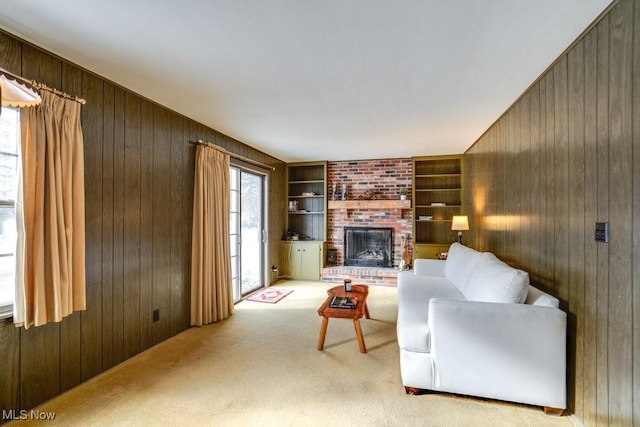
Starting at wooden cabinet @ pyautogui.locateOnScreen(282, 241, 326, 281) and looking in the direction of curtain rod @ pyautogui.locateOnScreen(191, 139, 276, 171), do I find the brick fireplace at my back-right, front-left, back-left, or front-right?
back-left

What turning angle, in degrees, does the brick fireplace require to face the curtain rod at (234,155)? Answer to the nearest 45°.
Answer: approximately 45° to its right

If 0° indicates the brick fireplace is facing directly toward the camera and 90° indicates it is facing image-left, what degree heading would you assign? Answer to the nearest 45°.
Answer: approximately 0°

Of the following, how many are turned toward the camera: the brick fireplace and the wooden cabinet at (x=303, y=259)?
2

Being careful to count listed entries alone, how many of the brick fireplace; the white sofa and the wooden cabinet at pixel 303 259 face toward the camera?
2

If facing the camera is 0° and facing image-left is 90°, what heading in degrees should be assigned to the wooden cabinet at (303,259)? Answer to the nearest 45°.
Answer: approximately 0°

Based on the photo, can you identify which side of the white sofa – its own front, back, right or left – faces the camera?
left
